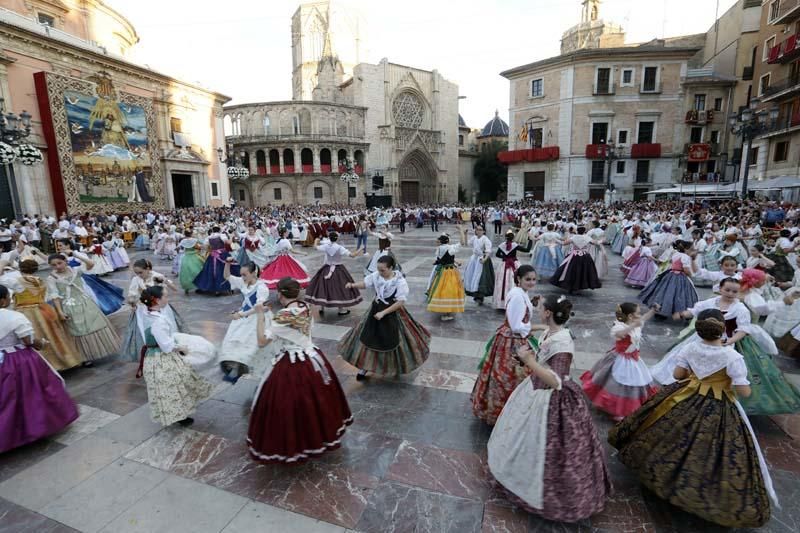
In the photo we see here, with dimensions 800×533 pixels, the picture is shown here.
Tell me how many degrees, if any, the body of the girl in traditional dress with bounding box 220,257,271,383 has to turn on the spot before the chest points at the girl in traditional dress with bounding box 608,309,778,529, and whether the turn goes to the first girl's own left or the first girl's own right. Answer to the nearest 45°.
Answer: approximately 90° to the first girl's own left

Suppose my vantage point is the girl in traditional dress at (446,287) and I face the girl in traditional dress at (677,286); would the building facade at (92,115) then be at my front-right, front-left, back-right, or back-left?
back-left

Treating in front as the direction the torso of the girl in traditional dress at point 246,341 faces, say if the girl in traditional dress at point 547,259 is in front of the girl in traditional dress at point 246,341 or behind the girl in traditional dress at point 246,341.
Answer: behind

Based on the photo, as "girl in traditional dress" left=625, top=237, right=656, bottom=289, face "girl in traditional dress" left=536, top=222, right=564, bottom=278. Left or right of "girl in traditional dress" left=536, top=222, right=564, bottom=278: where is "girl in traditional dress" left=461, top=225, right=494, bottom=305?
left

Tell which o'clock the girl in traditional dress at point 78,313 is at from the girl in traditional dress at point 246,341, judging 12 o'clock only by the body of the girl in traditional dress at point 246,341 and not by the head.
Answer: the girl in traditional dress at point 78,313 is roughly at 3 o'clock from the girl in traditional dress at point 246,341.

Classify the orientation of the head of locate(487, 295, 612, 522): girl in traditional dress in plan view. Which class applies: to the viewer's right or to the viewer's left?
to the viewer's left

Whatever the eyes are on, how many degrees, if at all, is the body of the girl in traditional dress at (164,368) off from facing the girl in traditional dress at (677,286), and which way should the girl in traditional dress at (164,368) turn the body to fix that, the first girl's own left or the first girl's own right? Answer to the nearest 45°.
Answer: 0° — they already face them

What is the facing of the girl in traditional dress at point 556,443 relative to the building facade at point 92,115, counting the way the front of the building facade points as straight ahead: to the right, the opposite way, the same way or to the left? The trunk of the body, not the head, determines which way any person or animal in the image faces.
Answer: the opposite way
